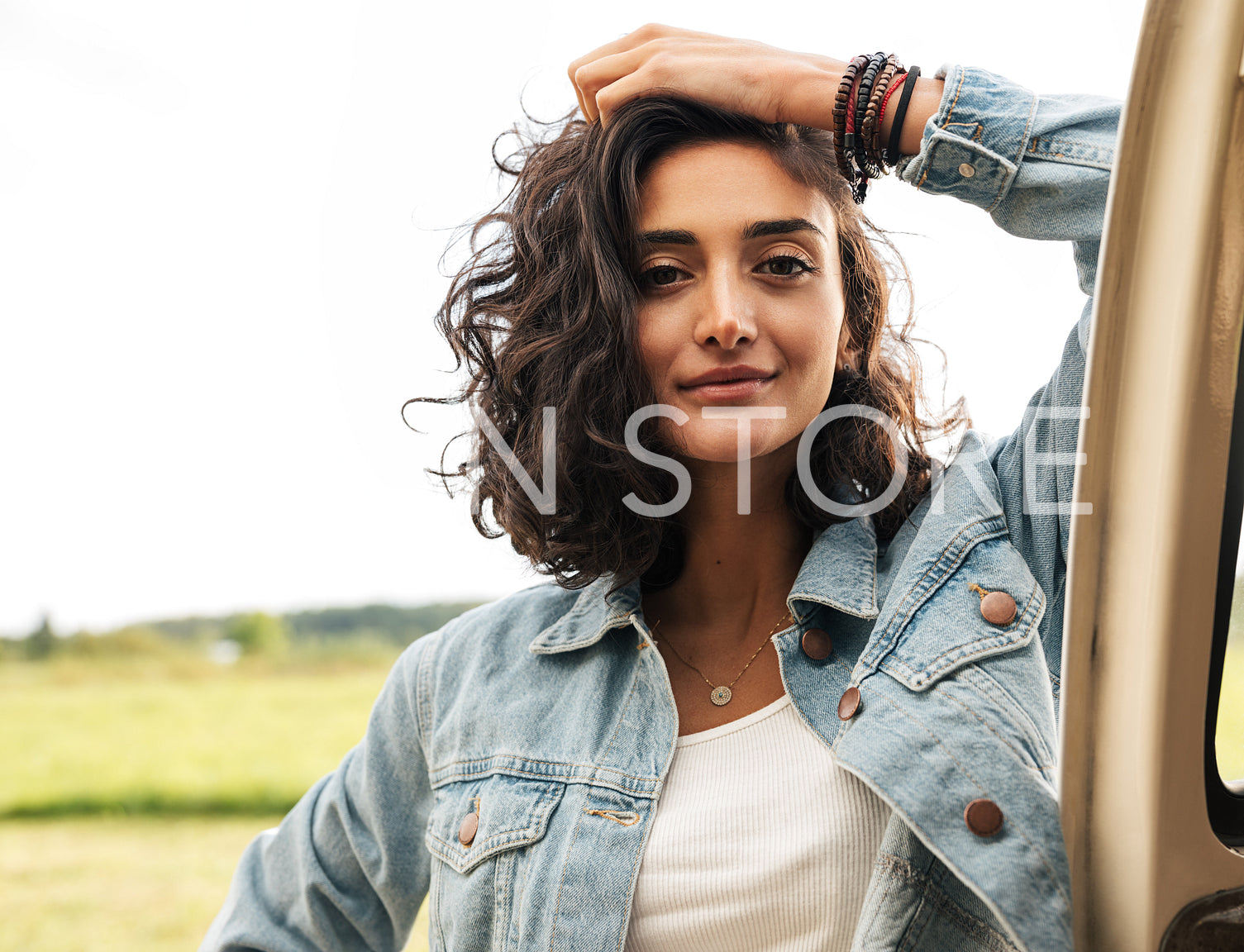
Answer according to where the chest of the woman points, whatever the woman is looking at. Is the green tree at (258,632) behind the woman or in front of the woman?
behind

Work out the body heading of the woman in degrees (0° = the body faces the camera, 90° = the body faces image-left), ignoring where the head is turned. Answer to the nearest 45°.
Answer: approximately 0°

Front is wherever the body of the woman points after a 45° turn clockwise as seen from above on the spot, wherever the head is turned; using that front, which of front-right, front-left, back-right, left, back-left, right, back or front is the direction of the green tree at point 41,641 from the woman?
right
